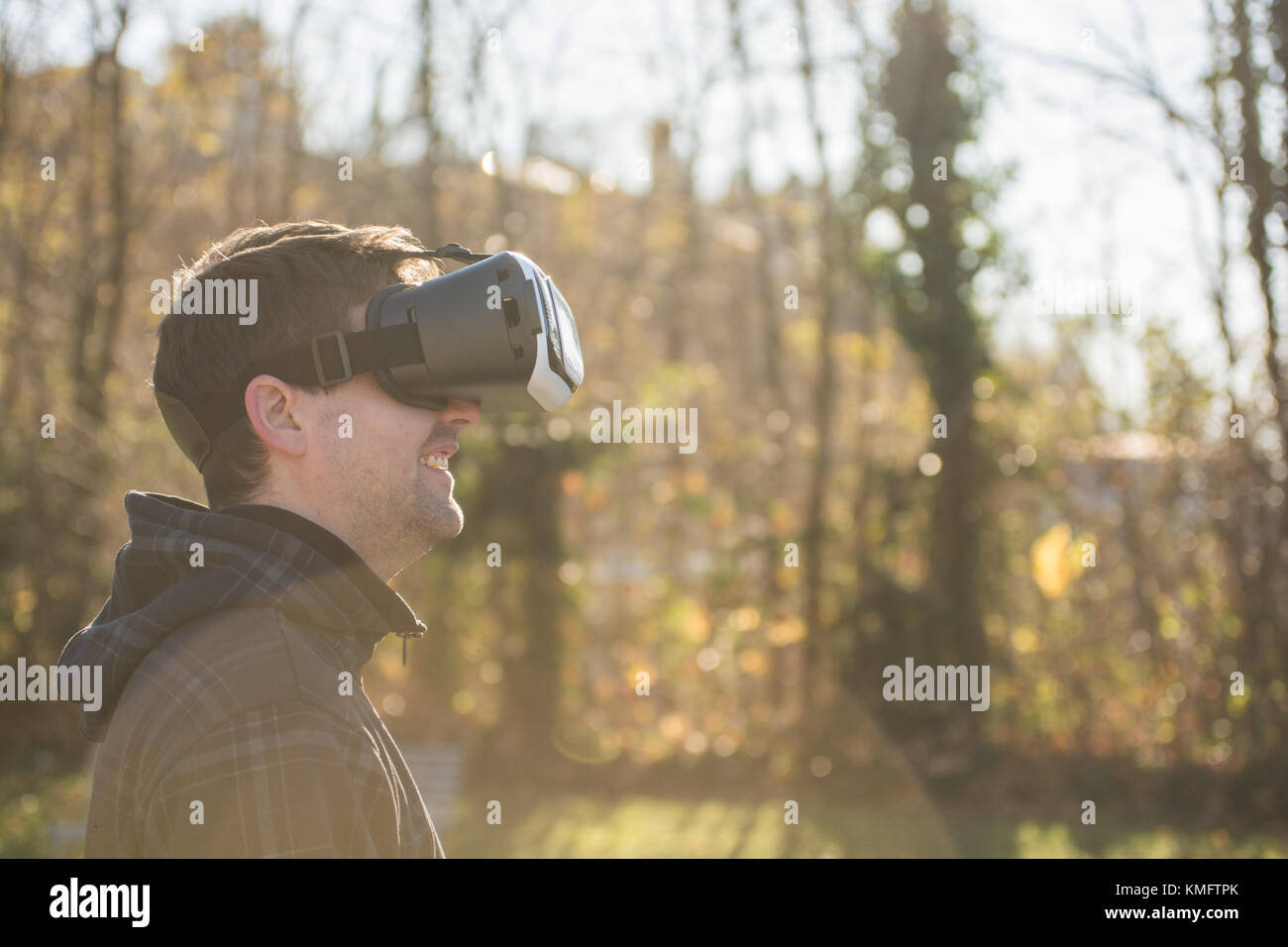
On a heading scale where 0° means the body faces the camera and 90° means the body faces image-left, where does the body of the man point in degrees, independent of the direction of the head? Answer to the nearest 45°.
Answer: approximately 270°

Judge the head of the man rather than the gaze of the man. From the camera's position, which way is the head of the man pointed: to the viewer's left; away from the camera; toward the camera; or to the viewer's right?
to the viewer's right
